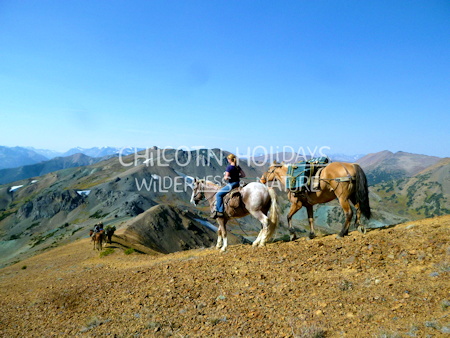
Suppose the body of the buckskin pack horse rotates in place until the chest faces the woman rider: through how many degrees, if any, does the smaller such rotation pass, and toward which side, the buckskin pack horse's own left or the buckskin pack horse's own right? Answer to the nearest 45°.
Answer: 0° — it already faces them

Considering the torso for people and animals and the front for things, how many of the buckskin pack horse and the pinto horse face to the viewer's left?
2

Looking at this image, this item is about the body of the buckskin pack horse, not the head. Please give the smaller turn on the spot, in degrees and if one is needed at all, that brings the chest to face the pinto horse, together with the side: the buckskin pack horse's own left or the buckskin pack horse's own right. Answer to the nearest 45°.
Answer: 0° — it already faces it

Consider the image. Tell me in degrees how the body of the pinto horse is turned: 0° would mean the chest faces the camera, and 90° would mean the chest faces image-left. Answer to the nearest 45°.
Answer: approximately 90°

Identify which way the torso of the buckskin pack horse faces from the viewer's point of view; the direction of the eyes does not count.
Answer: to the viewer's left

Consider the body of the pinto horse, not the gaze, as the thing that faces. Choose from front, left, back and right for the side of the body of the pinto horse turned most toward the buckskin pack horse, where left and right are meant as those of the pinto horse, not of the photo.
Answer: back
